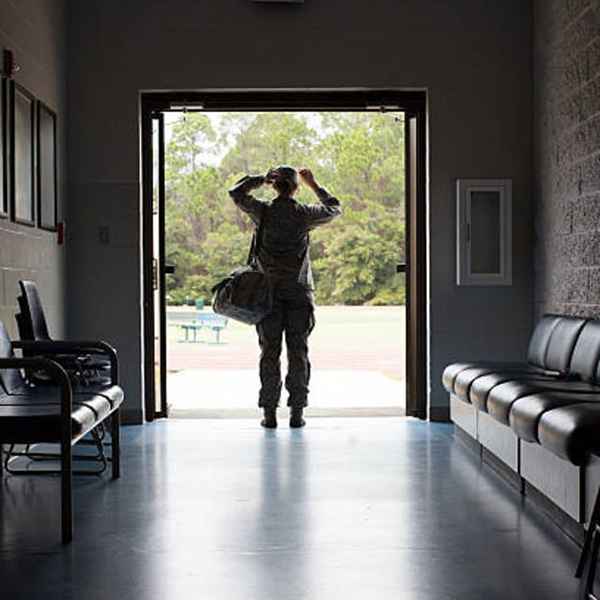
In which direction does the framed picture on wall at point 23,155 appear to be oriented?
to the viewer's right

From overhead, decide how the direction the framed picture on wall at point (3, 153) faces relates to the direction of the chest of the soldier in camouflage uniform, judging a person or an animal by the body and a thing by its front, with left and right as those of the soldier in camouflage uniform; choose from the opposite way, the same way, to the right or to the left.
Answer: to the right

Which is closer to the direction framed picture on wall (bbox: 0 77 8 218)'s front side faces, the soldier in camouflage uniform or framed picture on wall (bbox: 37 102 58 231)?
the soldier in camouflage uniform

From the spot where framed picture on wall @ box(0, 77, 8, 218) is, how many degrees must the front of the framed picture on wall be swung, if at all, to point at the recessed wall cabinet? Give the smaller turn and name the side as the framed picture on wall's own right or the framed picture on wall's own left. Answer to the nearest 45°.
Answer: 0° — it already faces it

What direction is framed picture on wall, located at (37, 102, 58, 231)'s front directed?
to the viewer's right

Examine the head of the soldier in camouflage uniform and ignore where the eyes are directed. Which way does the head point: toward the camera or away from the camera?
away from the camera

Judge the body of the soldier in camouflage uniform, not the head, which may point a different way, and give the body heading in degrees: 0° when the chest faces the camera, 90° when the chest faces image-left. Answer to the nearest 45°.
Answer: approximately 180°

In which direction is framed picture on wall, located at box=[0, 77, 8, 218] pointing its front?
to the viewer's right
